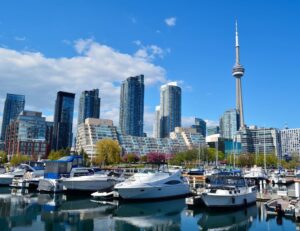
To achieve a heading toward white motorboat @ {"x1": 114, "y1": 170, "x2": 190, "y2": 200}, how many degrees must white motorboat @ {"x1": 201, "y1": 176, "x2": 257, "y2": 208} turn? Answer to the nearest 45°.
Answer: approximately 45° to its right

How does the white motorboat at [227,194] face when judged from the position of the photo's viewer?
facing the viewer and to the left of the viewer
